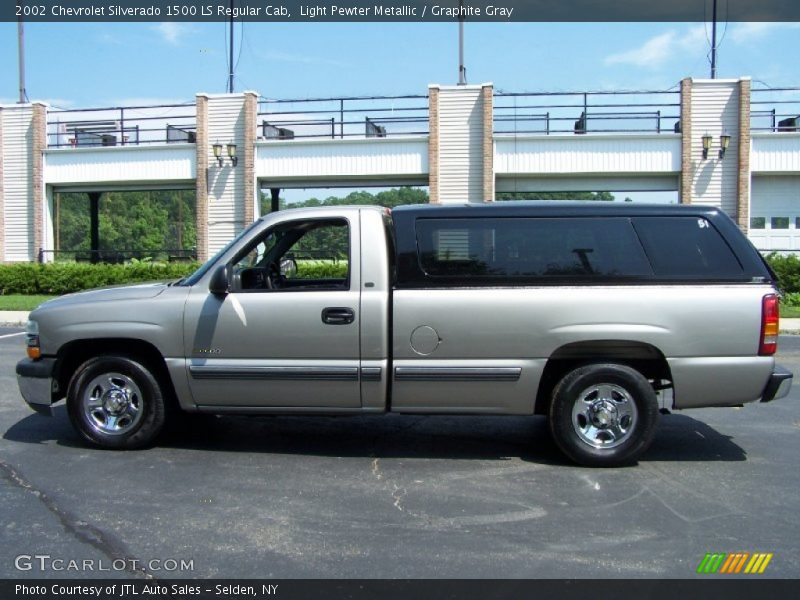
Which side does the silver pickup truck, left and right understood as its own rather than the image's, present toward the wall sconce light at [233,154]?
right

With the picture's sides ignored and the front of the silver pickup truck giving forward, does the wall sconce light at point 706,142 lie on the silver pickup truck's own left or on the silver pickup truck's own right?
on the silver pickup truck's own right

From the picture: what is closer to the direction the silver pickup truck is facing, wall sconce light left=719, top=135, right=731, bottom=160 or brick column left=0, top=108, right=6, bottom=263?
the brick column

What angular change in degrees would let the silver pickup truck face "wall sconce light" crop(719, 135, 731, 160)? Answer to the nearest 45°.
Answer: approximately 135° to its right

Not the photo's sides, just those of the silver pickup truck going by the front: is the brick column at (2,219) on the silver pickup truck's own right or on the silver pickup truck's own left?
on the silver pickup truck's own right

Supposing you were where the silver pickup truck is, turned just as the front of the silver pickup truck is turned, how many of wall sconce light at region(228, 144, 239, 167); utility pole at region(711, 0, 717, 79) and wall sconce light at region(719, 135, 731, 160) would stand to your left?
0

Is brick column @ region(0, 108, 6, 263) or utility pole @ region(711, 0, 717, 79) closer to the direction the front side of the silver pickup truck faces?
the brick column

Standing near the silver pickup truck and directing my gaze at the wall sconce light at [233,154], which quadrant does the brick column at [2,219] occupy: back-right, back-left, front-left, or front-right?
front-left

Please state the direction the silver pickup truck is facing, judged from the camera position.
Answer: facing to the left of the viewer

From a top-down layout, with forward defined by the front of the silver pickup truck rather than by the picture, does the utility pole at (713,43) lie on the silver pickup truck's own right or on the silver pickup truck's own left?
on the silver pickup truck's own right

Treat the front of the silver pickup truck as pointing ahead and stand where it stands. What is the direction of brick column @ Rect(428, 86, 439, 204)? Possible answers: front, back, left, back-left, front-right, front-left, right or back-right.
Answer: right

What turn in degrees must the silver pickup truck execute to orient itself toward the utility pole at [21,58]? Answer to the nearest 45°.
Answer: approximately 45° to its right
